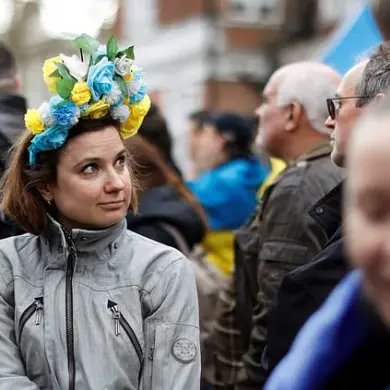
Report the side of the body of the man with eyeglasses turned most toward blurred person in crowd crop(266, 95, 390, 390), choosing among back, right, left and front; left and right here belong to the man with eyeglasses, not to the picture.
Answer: left

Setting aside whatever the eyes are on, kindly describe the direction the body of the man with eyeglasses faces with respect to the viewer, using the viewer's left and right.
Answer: facing to the left of the viewer

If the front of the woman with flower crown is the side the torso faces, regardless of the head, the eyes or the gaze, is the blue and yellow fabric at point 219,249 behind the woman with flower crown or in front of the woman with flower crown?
behind

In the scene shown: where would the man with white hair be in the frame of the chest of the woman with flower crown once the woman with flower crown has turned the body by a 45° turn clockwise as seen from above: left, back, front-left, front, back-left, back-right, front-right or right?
back

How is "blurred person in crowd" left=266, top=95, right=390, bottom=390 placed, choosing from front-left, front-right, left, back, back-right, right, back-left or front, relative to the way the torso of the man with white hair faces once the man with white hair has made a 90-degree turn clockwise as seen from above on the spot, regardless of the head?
back

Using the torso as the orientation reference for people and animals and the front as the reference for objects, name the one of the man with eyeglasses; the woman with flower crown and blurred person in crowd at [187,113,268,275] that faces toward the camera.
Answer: the woman with flower crown

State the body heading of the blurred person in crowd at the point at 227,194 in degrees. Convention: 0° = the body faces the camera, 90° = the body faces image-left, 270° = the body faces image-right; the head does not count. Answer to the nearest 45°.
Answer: approximately 90°

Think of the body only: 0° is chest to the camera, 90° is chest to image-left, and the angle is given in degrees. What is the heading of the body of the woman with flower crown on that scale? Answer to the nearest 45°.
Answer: approximately 0°

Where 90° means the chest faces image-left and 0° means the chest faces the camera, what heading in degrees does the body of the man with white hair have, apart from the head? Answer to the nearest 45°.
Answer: approximately 90°

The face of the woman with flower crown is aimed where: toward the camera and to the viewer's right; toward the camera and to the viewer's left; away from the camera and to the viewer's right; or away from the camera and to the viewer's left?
toward the camera and to the viewer's right

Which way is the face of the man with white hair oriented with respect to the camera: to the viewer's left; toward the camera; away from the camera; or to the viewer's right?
to the viewer's left

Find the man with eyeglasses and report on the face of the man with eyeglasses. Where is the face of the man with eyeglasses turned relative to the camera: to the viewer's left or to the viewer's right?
to the viewer's left

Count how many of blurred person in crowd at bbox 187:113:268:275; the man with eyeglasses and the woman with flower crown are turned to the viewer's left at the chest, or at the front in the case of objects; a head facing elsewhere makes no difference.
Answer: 2

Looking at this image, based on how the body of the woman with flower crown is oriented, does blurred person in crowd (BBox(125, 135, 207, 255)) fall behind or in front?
behind
